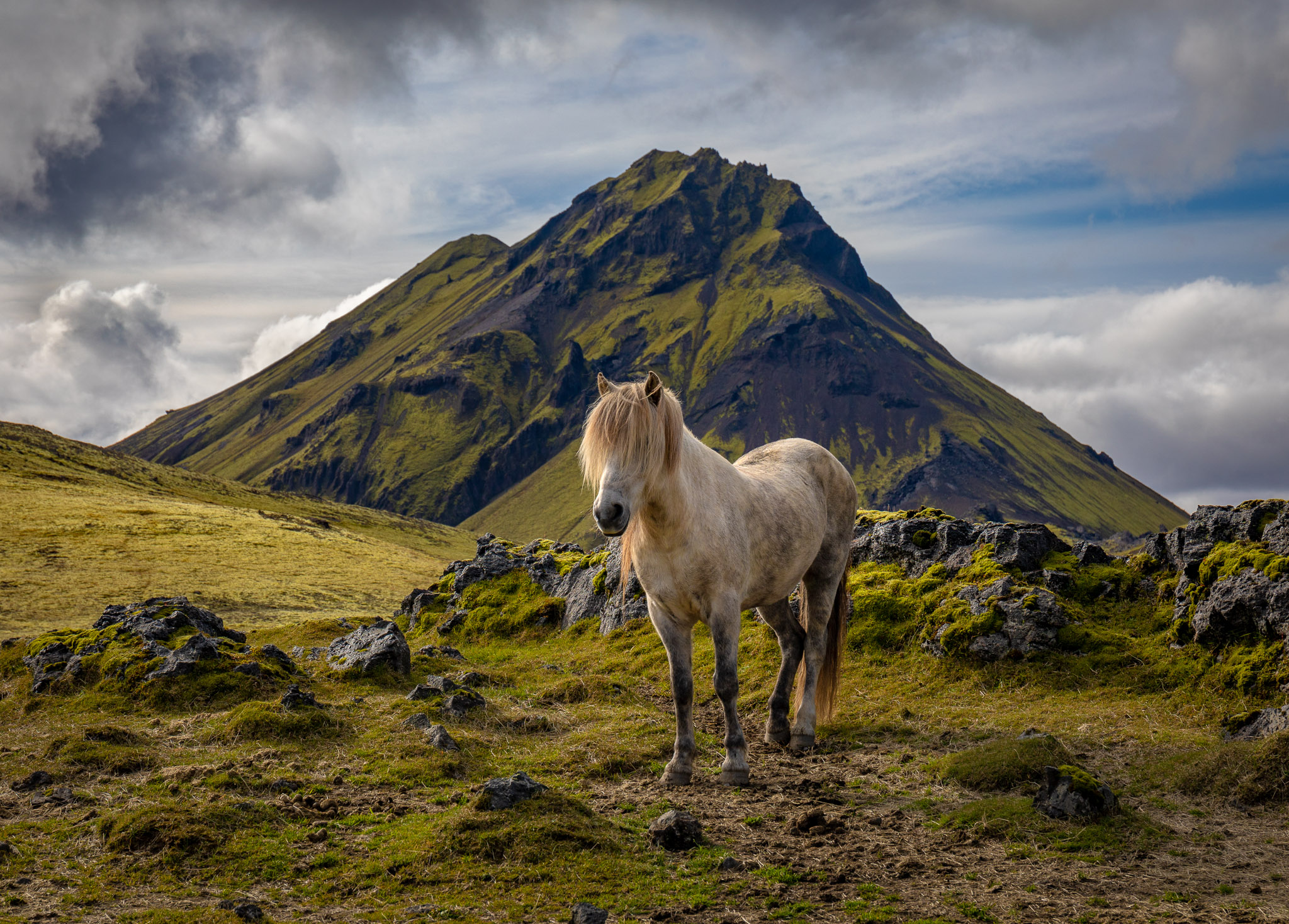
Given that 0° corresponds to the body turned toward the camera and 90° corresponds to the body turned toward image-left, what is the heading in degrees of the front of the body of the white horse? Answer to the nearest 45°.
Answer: approximately 45°

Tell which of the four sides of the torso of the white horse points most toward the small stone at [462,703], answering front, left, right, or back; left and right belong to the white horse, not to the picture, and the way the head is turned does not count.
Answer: right

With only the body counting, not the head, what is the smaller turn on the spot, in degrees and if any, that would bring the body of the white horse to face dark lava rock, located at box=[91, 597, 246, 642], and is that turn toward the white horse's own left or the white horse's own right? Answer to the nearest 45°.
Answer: approximately 90° to the white horse's own right

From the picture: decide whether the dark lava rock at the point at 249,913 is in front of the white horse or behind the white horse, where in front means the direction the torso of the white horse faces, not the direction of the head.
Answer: in front

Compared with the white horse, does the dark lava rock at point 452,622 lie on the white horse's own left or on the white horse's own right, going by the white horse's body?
on the white horse's own right

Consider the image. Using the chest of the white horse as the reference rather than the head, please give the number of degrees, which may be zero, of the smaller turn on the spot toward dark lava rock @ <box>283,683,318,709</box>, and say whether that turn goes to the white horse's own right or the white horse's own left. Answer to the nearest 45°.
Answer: approximately 90° to the white horse's own right

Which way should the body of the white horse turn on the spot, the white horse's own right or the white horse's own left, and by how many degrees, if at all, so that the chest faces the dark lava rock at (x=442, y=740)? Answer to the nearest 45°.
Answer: approximately 90° to the white horse's own right

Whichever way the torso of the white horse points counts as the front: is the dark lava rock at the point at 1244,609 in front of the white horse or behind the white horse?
behind

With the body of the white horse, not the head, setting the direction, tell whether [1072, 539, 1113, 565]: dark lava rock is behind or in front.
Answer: behind
